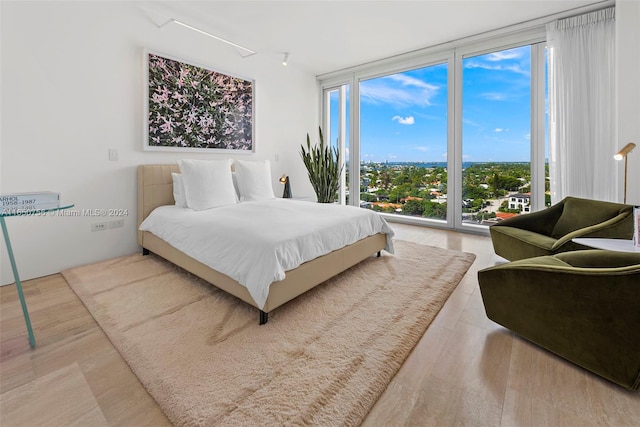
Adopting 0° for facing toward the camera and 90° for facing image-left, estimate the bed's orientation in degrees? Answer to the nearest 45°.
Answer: approximately 315°

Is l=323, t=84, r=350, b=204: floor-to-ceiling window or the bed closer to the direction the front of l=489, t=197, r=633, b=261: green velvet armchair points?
the bed

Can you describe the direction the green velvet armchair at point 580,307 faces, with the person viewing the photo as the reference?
facing away from the viewer and to the left of the viewer

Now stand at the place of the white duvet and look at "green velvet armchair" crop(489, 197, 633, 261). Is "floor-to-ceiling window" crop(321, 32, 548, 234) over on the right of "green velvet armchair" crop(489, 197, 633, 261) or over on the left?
left

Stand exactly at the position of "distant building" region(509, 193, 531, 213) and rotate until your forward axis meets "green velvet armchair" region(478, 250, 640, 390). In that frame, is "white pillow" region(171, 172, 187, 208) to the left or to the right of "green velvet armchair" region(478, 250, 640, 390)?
right
